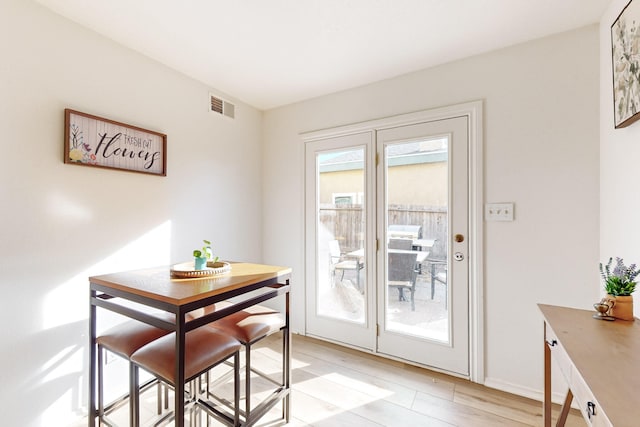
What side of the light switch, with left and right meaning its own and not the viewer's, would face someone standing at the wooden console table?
front

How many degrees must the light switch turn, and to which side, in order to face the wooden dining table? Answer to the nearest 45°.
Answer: approximately 45° to its right

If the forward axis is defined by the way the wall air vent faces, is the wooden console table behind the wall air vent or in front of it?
in front

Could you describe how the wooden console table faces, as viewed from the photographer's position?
facing to the left of the viewer

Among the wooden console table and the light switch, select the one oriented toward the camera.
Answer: the light switch

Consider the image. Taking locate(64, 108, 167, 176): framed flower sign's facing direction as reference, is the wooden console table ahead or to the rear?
ahead

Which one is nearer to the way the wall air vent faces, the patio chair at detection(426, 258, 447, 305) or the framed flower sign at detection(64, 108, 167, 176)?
the patio chair

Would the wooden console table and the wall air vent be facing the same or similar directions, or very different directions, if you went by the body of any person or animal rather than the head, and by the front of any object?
very different directions

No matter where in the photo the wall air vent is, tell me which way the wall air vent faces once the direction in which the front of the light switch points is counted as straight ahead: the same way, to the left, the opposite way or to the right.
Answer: to the left

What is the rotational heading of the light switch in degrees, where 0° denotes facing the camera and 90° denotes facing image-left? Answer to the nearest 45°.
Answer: approximately 0°

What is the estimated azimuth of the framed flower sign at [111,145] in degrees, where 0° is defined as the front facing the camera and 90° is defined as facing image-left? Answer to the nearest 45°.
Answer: approximately 315°

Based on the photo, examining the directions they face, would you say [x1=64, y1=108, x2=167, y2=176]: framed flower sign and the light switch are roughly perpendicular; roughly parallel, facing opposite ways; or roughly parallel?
roughly perpendicular

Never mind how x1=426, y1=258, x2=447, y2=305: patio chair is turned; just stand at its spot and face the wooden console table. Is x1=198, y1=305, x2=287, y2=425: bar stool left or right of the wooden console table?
right

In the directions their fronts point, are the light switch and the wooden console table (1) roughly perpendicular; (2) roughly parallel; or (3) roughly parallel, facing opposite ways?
roughly perpendicular

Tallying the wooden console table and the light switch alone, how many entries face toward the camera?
1
